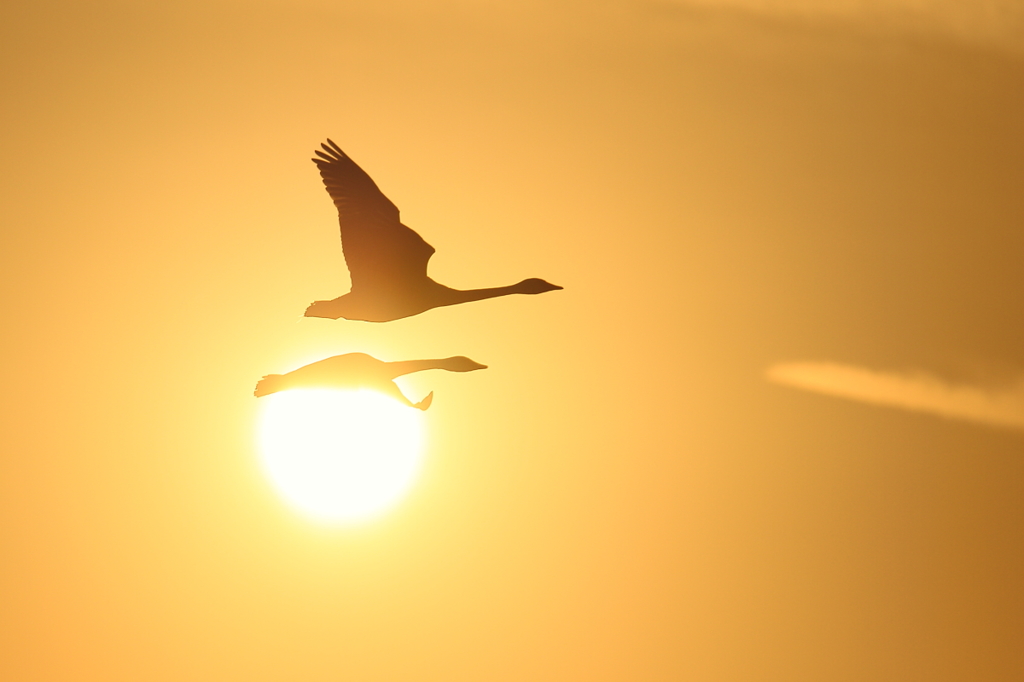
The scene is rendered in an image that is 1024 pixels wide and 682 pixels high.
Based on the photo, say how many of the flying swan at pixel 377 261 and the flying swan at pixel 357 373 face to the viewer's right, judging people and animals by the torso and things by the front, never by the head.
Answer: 2

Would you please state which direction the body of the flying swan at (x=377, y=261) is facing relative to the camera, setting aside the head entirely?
to the viewer's right

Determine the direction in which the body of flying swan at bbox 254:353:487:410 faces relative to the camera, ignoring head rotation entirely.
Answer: to the viewer's right
